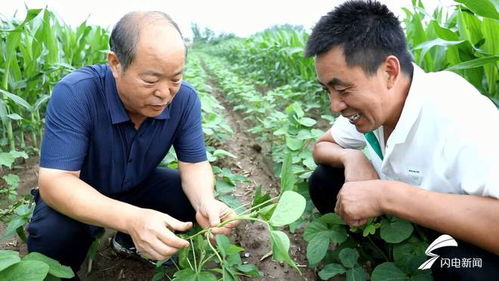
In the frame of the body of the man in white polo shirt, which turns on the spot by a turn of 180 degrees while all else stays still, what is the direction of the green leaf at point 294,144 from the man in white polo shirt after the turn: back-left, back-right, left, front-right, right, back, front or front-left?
left

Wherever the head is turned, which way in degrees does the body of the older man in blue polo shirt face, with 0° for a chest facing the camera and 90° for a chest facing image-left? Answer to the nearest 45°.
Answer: approximately 315°

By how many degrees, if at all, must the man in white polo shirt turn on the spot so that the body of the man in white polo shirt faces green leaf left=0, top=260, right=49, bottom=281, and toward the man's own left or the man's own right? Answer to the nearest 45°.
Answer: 0° — they already face it

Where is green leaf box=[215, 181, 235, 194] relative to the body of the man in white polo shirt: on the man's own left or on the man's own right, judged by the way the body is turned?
on the man's own right

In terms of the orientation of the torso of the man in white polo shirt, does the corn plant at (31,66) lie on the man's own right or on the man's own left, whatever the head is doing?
on the man's own right

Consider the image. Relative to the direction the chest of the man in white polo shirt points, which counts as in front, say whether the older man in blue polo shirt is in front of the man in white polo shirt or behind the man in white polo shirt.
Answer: in front
